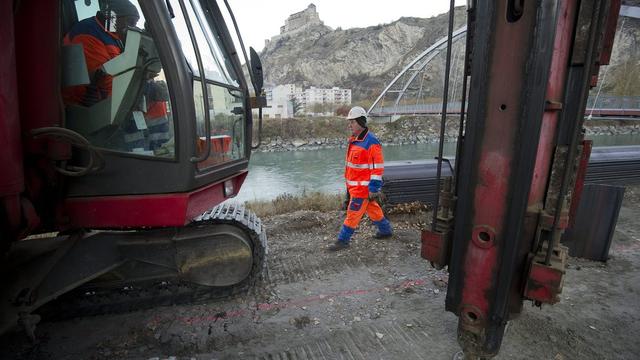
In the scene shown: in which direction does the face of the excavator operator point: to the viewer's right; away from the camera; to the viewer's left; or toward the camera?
to the viewer's right

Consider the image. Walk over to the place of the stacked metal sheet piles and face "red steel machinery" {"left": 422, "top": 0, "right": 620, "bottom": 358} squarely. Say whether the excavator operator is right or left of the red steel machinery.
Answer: right

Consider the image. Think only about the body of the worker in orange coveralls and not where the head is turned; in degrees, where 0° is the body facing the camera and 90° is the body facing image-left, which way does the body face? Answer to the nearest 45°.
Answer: approximately 45°

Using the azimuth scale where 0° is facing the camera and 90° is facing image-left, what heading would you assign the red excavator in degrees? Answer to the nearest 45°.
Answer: approximately 315°
